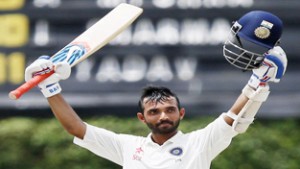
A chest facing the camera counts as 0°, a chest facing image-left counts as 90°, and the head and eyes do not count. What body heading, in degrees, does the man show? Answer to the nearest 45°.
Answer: approximately 0°
